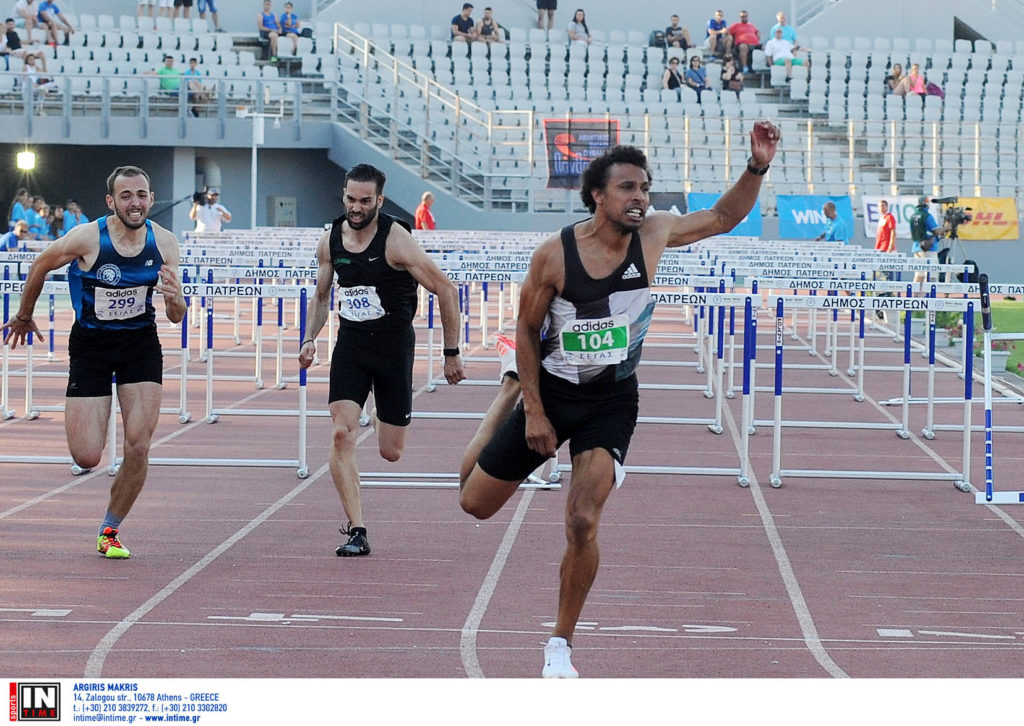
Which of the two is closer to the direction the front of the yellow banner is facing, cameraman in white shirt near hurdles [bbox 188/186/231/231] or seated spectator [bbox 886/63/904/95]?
the cameraman in white shirt near hurdles

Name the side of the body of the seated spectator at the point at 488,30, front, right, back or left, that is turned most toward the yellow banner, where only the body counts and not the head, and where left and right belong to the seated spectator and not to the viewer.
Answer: left

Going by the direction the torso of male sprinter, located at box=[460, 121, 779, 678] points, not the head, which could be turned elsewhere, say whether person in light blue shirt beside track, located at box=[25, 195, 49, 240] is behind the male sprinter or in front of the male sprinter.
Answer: behind

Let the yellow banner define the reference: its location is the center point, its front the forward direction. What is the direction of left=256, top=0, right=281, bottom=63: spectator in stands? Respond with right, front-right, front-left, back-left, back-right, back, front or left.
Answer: right

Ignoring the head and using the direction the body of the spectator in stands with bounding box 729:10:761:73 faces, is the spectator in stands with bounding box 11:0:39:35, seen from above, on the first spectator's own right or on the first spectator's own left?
on the first spectator's own right

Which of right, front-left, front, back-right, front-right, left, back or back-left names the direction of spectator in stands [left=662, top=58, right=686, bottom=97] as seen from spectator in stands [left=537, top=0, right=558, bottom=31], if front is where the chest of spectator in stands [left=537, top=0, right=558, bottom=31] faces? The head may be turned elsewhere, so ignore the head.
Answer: front-left

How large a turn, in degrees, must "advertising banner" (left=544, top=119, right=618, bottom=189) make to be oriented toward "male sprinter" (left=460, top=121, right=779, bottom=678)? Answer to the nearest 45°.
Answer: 0° — it already faces them

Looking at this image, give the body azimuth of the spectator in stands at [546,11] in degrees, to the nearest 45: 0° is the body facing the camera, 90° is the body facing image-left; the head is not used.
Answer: approximately 0°

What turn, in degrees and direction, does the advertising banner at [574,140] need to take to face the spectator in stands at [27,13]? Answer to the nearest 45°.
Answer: approximately 90° to its right
